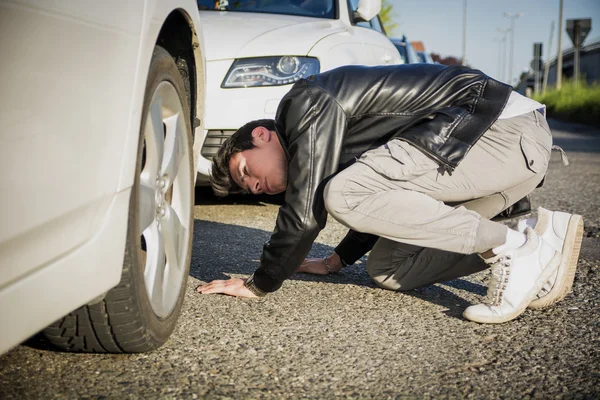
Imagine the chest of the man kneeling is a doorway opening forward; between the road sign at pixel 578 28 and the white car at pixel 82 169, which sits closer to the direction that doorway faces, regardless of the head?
the white car

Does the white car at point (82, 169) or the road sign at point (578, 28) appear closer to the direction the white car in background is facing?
the white car

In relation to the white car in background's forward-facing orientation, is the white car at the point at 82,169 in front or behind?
in front

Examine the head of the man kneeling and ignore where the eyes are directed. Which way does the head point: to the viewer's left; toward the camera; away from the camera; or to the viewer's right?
to the viewer's left

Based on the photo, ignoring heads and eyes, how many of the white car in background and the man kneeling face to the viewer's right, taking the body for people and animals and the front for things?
0

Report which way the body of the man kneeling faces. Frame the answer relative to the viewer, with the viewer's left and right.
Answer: facing to the left of the viewer

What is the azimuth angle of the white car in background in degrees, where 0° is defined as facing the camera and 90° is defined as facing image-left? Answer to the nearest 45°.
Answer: approximately 45°

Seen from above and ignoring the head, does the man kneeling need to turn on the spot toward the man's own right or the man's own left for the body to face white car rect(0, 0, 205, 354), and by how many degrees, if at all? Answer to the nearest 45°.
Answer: approximately 45° to the man's own left

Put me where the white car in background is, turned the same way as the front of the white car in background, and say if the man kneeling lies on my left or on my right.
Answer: on my left
